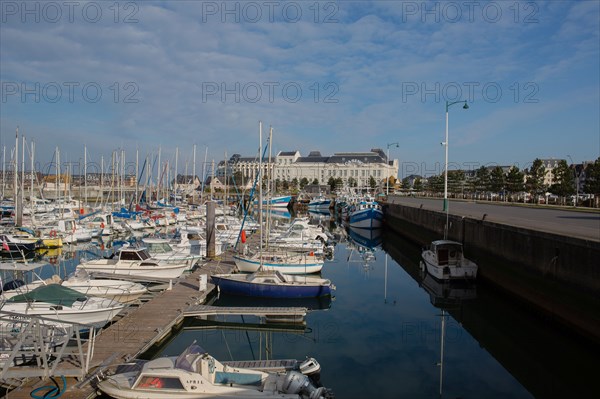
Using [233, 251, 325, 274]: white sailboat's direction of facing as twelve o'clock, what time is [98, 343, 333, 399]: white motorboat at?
[98, 343, 333, 399]: white motorboat is roughly at 9 o'clock from [233, 251, 325, 274]: white sailboat.

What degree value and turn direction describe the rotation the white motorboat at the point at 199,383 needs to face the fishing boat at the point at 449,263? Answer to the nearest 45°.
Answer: approximately 135° to its right

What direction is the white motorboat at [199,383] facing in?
to the viewer's left

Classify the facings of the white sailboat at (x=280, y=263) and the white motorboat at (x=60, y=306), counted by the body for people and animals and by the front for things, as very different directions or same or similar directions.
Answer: very different directions

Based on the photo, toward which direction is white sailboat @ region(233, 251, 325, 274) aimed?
to the viewer's left

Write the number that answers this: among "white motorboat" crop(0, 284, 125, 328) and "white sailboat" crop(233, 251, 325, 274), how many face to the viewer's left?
1

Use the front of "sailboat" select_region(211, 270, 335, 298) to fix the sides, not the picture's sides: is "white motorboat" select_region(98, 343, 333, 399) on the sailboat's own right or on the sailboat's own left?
on the sailboat's own left

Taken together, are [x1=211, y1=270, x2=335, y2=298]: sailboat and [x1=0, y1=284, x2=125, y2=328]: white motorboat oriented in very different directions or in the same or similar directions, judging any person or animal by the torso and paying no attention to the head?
very different directions

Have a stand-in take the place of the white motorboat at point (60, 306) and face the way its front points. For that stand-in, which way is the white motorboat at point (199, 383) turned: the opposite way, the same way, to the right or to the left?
the opposite way

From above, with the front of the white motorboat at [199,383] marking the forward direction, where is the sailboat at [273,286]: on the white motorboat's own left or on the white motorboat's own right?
on the white motorboat's own right

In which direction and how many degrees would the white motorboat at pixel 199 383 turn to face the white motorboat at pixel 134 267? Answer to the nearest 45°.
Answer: approximately 90° to its right

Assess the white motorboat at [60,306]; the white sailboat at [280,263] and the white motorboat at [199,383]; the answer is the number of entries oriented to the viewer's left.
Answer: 2

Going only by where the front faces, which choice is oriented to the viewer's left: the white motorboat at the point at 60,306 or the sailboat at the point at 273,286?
the sailboat

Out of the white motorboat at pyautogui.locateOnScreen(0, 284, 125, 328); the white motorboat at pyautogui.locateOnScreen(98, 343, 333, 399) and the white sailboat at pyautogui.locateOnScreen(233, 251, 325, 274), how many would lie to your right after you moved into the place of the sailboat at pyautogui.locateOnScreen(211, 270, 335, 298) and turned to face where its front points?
1

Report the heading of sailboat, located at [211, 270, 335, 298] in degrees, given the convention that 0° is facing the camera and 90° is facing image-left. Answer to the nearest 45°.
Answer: approximately 90°
